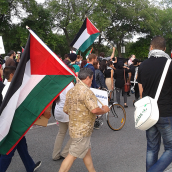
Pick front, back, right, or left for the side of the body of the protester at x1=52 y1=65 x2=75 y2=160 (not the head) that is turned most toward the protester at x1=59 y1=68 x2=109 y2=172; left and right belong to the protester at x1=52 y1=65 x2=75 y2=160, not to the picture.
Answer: right

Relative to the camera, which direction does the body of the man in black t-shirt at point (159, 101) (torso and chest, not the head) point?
away from the camera

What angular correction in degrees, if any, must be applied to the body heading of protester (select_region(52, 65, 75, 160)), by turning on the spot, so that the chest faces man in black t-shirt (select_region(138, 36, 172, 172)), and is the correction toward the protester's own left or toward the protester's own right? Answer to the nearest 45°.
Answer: approximately 45° to the protester's own right

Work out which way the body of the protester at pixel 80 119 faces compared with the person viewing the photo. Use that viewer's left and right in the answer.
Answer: facing away from the viewer and to the right of the viewer

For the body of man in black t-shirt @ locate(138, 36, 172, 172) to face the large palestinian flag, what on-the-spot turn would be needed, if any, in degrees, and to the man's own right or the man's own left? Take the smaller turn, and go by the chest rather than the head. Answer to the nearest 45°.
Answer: approximately 90° to the man's own left

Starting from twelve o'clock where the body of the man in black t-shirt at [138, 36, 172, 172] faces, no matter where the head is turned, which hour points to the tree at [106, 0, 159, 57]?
The tree is roughly at 12 o'clock from the man in black t-shirt.

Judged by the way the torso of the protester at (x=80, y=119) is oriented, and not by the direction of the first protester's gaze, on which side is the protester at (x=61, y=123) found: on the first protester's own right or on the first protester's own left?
on the first protester's own left

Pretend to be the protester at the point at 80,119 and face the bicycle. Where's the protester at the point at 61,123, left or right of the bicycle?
left
